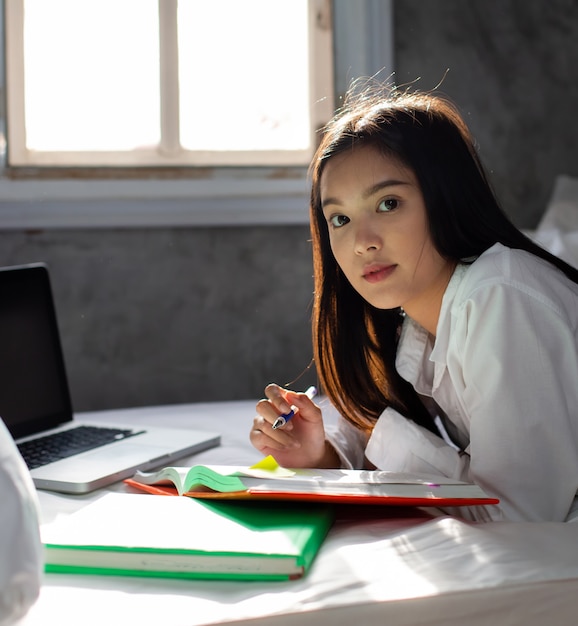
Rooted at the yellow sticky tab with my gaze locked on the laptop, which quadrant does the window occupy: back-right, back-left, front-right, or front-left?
front-right

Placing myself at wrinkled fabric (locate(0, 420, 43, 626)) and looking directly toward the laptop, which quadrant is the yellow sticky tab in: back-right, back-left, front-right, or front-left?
front-right

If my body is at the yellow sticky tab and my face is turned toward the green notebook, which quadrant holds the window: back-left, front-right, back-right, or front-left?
back-right

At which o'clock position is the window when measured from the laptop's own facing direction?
The window is roughly at 8 o'clock from the laptop.

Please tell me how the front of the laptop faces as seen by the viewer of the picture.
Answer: facing the viewer and to the right of the viewer

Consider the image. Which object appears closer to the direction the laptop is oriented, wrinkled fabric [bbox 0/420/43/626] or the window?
the wrinkled fabric

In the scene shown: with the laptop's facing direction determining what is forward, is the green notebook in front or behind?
in front

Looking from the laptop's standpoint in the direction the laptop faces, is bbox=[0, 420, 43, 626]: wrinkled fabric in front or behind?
in front
